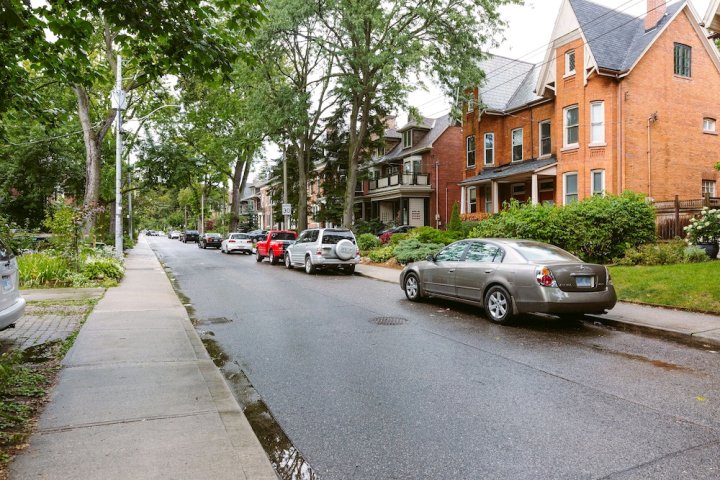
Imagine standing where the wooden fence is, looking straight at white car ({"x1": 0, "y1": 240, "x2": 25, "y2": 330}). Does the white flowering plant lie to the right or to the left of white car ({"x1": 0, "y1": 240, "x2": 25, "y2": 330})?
left

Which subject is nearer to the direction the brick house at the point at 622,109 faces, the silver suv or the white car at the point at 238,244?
the silver suv

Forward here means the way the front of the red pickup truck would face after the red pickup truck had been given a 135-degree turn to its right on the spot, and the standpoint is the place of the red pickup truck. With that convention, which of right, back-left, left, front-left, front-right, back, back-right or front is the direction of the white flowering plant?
front-right

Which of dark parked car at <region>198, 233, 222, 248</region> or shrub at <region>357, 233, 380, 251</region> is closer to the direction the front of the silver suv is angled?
the dark parked car

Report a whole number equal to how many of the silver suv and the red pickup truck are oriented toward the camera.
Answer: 0

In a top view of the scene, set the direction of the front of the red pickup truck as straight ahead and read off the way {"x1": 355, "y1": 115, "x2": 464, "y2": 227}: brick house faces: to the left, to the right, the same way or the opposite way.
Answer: to the left

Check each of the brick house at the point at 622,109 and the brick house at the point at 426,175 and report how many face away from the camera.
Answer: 0

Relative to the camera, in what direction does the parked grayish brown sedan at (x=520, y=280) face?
facing away from the viewer and to the left of the viewer

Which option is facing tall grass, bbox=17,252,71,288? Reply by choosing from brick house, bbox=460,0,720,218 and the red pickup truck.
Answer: the brick house

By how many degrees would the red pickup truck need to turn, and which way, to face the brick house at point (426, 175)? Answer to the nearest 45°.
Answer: approximately 90° to its right

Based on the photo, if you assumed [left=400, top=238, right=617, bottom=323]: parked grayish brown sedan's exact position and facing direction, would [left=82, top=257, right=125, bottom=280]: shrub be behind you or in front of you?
in front
